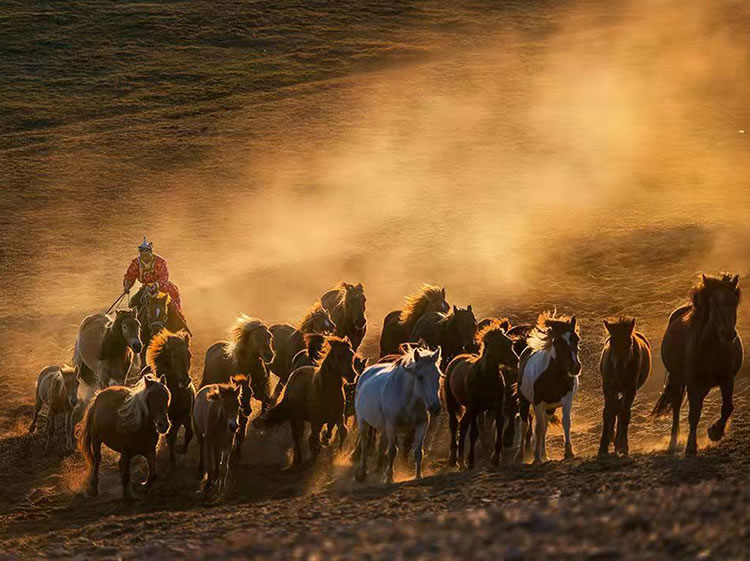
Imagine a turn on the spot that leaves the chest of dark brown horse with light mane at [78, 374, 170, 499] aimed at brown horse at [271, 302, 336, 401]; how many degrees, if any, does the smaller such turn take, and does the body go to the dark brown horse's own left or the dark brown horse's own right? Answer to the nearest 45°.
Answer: approximately 90° to the dark brown horse's own left

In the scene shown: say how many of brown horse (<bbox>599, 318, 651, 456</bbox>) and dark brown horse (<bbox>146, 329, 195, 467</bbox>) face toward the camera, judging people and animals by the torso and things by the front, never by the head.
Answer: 2

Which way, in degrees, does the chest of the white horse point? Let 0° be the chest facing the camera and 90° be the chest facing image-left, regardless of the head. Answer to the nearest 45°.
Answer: approximately 315°

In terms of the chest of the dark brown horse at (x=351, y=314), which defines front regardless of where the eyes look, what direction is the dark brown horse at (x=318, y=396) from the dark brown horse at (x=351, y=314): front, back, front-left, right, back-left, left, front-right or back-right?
front-right

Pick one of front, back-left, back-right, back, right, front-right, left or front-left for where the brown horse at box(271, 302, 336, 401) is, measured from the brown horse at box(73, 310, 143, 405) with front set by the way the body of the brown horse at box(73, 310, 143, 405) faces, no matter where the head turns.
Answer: front-left

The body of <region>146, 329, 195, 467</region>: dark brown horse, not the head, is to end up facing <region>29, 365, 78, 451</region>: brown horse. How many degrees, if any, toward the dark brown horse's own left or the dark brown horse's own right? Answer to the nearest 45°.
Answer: approximately 135° to the dark brown horse's own right

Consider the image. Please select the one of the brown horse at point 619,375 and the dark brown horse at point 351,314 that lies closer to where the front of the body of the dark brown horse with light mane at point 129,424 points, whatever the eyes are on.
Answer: the brown horse

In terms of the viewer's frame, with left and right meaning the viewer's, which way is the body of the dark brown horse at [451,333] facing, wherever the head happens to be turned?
facing the viewer and to the right of the viewer

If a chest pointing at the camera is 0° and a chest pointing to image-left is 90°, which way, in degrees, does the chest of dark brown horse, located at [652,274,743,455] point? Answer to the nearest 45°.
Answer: approximately 315°

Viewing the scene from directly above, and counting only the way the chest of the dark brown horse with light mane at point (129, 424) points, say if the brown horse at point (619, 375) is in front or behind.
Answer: in front

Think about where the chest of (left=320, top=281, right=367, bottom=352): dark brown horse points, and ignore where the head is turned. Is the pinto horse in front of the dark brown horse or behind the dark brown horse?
in front
